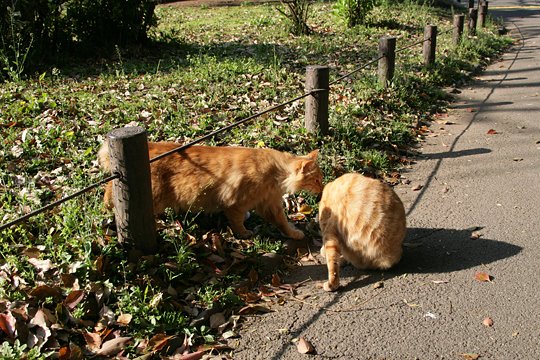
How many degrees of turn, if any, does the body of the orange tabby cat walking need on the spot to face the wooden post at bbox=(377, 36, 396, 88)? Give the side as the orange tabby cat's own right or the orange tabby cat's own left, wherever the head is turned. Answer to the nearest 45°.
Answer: approximately 45° to the orange tabby cat's own left

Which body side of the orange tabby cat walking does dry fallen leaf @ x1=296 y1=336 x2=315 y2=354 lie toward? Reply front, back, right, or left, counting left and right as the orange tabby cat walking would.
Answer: right

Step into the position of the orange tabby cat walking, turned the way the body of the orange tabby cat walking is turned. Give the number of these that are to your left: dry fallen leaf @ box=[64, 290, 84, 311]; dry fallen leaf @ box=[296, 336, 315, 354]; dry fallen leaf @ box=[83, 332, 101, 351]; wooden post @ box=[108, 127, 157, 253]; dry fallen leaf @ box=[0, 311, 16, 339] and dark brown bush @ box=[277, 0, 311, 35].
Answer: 1

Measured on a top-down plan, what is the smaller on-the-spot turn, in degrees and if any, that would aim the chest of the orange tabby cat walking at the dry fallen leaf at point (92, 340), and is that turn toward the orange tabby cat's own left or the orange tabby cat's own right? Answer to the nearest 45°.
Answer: approximately 135° to the orange tabby cat's own right

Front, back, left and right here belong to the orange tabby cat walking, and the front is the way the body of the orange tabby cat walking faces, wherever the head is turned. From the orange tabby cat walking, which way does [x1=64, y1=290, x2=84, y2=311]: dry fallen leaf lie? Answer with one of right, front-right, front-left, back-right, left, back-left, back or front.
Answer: back-right

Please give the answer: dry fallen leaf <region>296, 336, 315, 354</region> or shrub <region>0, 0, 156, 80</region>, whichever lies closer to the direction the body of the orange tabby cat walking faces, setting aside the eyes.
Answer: the dry fallen leaf

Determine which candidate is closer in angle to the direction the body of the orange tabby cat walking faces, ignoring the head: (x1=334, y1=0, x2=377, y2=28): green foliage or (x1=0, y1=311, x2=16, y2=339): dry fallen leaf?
the green foliage

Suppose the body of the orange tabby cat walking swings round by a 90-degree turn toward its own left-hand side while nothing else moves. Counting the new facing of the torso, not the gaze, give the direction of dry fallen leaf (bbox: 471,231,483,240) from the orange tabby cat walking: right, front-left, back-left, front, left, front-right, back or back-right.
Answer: right

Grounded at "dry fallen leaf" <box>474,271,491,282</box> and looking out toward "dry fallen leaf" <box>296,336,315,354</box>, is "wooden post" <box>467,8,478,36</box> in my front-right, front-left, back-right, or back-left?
back-right

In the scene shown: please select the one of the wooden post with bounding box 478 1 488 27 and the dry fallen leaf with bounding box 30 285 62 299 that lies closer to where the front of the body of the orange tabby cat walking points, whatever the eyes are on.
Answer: the wooden post

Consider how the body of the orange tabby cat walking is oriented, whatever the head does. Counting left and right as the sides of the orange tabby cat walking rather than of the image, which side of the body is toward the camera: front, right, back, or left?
right

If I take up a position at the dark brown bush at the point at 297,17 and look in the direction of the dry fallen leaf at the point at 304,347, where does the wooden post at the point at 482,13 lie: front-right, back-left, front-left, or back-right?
back-left

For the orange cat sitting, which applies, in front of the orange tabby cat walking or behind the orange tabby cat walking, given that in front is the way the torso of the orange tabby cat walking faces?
in front

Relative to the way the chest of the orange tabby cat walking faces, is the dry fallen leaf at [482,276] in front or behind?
in front

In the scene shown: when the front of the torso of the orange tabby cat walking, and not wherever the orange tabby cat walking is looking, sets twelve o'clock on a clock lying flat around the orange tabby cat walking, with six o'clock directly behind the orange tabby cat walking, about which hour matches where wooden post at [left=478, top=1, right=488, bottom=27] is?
The wooden post is roughly at 10 o'clock from the orange tabby cat walking.

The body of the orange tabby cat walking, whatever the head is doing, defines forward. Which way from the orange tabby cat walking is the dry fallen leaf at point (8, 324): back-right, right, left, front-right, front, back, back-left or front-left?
back-right
